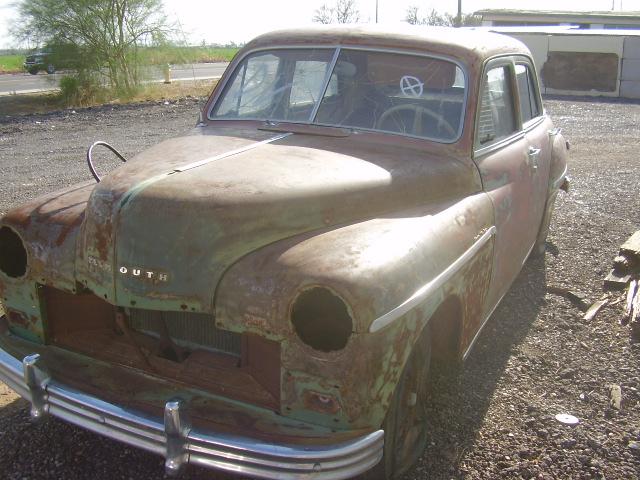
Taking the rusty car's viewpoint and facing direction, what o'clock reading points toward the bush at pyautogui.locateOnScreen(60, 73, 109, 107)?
The bush is roughly at 4 o'clock from the rusty car.

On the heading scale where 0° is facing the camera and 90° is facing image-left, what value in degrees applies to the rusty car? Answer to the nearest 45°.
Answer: approximately 45°

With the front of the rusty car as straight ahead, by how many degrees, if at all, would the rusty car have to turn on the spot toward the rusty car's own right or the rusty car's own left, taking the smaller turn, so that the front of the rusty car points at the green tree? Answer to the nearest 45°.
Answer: approximately 135° to the rusty car's own right
